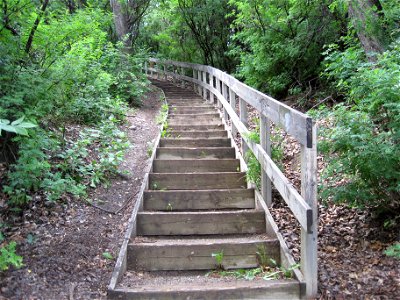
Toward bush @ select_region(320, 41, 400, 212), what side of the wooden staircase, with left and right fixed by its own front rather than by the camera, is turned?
left

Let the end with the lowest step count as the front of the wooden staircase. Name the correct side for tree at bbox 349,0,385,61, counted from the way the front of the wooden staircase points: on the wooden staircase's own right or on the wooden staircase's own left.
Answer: on the wooden staircase's own left

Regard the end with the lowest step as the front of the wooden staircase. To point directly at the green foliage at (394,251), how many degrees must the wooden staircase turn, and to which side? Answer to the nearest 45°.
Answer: approximately 45° to its left

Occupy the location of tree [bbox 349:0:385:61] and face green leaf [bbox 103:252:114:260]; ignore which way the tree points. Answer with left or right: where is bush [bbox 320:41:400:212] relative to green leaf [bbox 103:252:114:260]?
left

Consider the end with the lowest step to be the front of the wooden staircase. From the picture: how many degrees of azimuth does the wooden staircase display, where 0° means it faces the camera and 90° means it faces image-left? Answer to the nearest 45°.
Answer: approximately 0°

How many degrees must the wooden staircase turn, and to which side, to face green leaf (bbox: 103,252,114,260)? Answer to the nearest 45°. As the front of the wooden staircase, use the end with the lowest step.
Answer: approximately 45° to its right

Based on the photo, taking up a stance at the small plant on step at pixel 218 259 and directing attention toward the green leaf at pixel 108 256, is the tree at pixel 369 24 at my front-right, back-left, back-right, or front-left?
back-right
